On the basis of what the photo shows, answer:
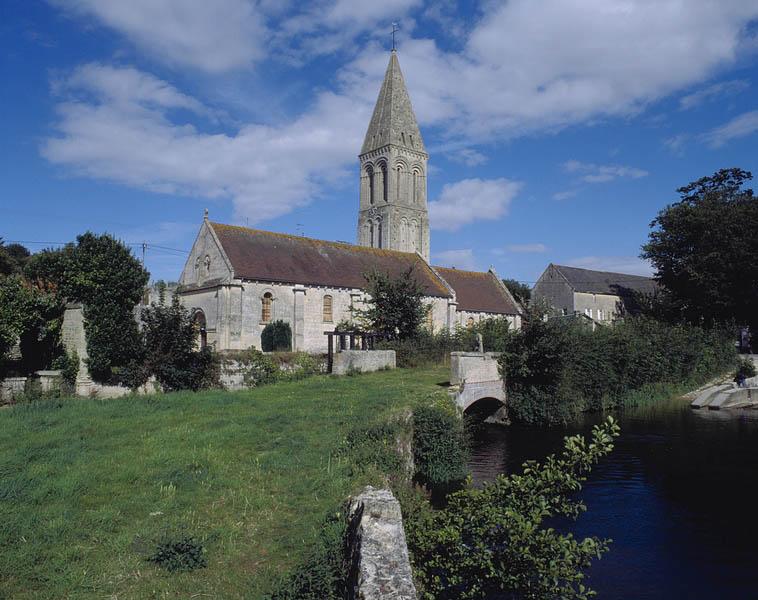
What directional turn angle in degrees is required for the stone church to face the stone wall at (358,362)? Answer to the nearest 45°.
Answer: approximately 90° to its left

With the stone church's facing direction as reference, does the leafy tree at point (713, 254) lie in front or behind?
behind

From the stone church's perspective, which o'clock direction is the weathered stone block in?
The weathered stone block is roughly at 10 o'clock from the stone church.

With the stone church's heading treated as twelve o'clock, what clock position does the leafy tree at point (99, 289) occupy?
The leafy tree is roughly at 11 o'clock from the stone church.

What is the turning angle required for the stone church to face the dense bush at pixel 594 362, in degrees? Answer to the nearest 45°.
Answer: approximately 90° to its left

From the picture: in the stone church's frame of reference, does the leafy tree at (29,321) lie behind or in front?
in front

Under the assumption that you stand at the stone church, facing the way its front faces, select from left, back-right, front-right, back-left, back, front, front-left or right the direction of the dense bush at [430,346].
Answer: left

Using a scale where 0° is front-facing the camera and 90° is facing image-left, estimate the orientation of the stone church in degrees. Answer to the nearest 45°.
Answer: approximately 45°

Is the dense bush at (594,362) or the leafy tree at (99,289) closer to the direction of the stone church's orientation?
the leafy tree

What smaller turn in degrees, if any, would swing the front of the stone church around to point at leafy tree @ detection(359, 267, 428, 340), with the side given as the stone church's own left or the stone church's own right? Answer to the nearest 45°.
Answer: approximately 90° to the stone church's own left
